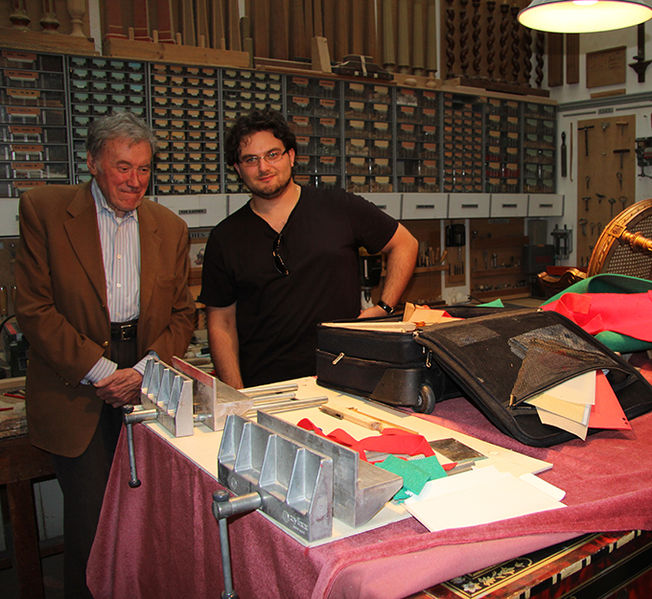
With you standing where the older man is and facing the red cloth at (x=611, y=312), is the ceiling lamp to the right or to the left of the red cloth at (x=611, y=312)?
left

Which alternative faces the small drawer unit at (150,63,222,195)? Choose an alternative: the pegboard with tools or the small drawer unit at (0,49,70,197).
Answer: the pegboard with tools

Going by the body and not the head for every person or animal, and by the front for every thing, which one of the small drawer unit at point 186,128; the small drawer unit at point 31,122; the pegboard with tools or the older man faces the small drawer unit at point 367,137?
the pegboard with tools

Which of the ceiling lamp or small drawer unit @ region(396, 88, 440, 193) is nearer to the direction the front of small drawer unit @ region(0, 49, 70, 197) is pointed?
the ceiling lamp

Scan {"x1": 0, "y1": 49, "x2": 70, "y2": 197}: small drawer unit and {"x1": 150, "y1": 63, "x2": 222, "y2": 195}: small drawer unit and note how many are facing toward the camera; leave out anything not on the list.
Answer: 2

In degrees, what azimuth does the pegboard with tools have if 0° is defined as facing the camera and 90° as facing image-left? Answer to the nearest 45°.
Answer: approximately 45°

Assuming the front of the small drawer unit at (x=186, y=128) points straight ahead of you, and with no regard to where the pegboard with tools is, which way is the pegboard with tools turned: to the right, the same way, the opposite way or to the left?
to the right

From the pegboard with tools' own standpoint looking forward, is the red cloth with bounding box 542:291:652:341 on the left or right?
on its left

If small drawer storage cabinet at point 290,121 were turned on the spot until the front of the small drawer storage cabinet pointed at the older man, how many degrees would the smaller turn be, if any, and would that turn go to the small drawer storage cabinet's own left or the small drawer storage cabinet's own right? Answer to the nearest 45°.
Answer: approximately 45° to the small drawer storage cabinet's own right
